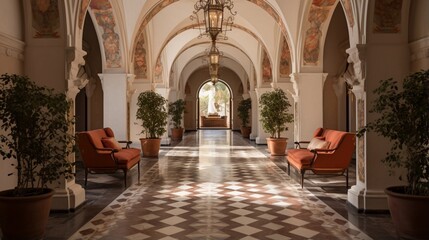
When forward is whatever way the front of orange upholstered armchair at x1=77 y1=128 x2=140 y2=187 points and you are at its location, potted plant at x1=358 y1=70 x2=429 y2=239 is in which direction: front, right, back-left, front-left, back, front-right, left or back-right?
front

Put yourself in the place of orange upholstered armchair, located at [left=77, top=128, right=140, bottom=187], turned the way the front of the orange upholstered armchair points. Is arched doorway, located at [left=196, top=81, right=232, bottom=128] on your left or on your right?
on your left

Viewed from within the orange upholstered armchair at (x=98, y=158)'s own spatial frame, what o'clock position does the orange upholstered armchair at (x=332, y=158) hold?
the orange upholstered armchair at (x=332, y=158) is roughly at 11 o'clock from the orange upholstered armchair at (x=98, y=158).

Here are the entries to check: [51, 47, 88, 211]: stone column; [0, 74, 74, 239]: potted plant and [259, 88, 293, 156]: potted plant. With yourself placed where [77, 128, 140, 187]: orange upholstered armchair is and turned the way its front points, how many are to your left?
1

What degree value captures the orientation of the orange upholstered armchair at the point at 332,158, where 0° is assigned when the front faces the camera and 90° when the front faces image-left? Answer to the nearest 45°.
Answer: approximately 45°

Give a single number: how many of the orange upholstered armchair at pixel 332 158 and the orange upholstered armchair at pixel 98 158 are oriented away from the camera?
0

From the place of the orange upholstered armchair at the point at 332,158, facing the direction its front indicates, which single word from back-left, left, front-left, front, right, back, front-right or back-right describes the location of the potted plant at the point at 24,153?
front

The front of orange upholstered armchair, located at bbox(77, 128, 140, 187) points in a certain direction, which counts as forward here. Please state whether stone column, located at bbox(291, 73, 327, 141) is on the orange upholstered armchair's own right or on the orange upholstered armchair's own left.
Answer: on the orange upholstered armchair's own left

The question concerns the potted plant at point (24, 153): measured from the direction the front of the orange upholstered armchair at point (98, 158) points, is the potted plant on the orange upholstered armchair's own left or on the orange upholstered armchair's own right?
on the orange upholstered armchair's own right

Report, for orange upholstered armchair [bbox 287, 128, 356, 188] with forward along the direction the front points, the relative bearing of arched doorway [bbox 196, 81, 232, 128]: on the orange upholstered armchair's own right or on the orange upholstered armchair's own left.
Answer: on the orange upholstered armchair's own right

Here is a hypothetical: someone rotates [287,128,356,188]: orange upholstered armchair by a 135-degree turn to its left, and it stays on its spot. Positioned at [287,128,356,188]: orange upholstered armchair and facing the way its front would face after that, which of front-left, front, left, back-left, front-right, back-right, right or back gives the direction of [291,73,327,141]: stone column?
left

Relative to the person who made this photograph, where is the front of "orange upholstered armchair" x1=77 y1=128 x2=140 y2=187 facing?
facing the viewer and to the right of the viewer
